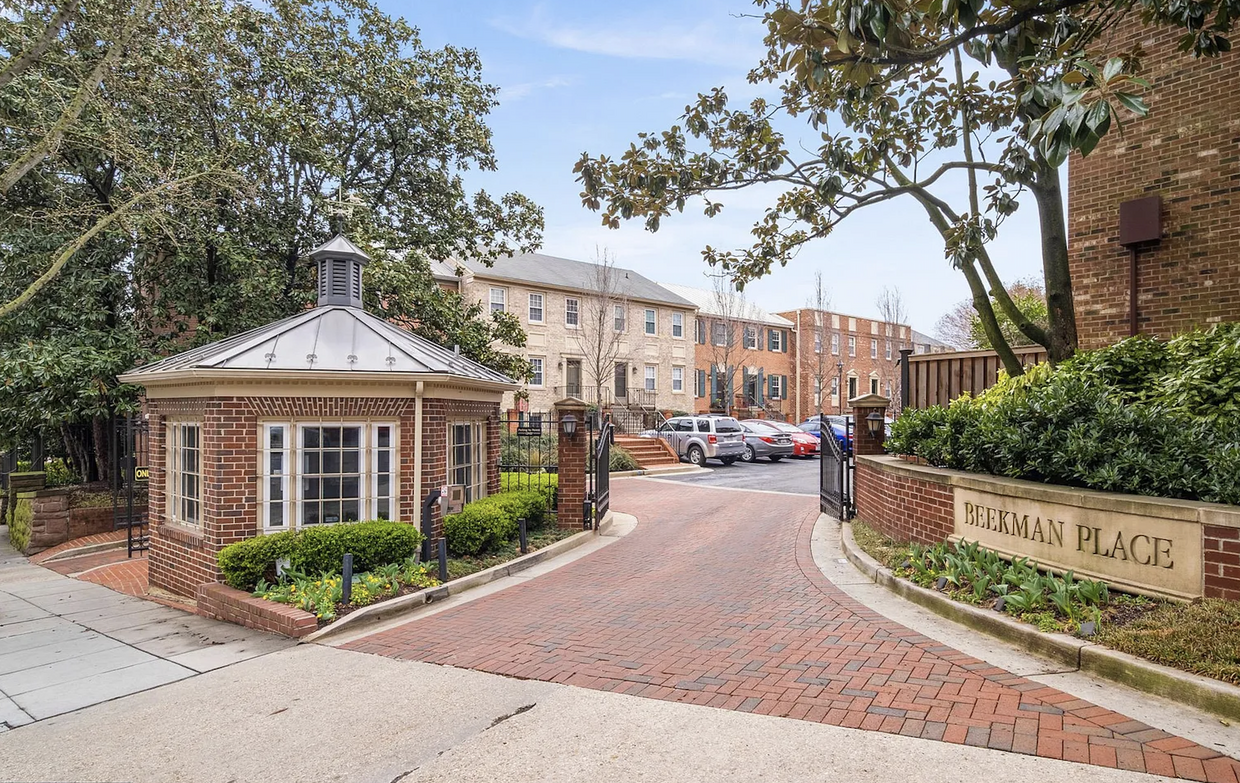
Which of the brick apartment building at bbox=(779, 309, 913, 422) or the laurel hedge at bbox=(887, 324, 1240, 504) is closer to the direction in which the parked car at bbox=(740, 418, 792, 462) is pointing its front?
the brick apartment building

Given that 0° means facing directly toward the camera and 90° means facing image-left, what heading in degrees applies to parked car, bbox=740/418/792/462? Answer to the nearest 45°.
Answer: approximately 135°

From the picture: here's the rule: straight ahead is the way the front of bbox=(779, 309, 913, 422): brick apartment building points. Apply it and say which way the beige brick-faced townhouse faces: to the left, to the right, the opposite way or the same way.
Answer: the same way

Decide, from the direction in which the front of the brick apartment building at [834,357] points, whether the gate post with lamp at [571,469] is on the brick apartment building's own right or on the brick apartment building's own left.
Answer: on the brick apartment building's own right

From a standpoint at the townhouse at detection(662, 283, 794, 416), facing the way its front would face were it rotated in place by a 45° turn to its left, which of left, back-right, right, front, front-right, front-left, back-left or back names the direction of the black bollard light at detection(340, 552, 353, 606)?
right

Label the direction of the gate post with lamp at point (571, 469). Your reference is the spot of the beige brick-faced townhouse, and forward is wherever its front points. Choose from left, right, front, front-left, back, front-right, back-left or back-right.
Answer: front-right

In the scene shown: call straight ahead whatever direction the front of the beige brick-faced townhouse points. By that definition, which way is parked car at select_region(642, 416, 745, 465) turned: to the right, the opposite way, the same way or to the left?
the opposite way

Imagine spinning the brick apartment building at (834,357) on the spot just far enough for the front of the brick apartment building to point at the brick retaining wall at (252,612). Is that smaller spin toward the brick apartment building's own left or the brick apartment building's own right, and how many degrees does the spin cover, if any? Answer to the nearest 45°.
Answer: approximately 45° to the brick apartment building's own right

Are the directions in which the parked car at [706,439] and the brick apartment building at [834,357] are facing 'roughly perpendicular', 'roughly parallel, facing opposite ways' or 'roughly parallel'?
roughly parallel, facing opposite ways

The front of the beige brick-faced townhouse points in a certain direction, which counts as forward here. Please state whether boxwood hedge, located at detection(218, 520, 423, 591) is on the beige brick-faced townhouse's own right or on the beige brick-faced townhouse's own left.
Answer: on the beige brick-faced townhouse's own right

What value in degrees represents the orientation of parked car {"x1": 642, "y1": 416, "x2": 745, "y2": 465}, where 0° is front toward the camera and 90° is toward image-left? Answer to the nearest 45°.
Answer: approximately 135°

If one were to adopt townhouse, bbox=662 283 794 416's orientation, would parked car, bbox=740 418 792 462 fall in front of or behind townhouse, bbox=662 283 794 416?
in front

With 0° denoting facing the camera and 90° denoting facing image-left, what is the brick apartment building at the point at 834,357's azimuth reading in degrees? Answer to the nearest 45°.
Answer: approximately 315°

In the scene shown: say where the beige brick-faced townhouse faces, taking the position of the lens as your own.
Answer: facing the viewer and to the right of the viewer

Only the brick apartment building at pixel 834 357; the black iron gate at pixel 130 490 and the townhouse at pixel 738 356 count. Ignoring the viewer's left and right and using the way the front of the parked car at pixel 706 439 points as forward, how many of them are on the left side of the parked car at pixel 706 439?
1

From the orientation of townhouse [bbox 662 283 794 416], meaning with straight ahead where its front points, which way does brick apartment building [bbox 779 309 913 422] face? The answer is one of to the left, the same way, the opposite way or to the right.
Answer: the same way

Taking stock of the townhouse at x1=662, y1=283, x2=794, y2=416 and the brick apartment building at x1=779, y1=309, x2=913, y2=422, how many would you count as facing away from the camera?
0

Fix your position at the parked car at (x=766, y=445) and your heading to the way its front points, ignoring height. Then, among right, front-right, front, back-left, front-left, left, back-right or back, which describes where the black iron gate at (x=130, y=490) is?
left
